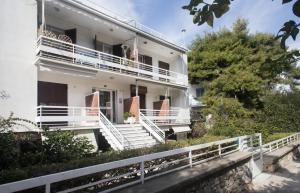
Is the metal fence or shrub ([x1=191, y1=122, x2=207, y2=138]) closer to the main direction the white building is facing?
the metal fence

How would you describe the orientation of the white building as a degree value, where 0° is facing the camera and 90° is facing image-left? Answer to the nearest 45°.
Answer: approximately 315°

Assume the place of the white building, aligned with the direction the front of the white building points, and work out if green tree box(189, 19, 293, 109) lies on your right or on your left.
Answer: on your left

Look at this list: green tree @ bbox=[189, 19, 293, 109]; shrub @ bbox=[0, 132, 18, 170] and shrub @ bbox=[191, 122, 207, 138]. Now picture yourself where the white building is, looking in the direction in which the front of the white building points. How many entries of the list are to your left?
2

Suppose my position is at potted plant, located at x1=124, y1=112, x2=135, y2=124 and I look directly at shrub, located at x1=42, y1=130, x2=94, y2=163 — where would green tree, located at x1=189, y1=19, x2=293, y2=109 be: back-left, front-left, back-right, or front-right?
back-left

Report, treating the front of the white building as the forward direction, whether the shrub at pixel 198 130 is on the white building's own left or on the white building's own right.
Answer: on the white building's own left

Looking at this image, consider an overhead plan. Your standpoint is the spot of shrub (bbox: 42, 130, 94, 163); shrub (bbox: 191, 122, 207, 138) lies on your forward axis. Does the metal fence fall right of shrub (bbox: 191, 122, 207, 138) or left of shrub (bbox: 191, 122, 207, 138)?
right

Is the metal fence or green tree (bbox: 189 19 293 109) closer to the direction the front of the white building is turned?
the metal fence

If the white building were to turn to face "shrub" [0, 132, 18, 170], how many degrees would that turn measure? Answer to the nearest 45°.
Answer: approximately 45° to its right
